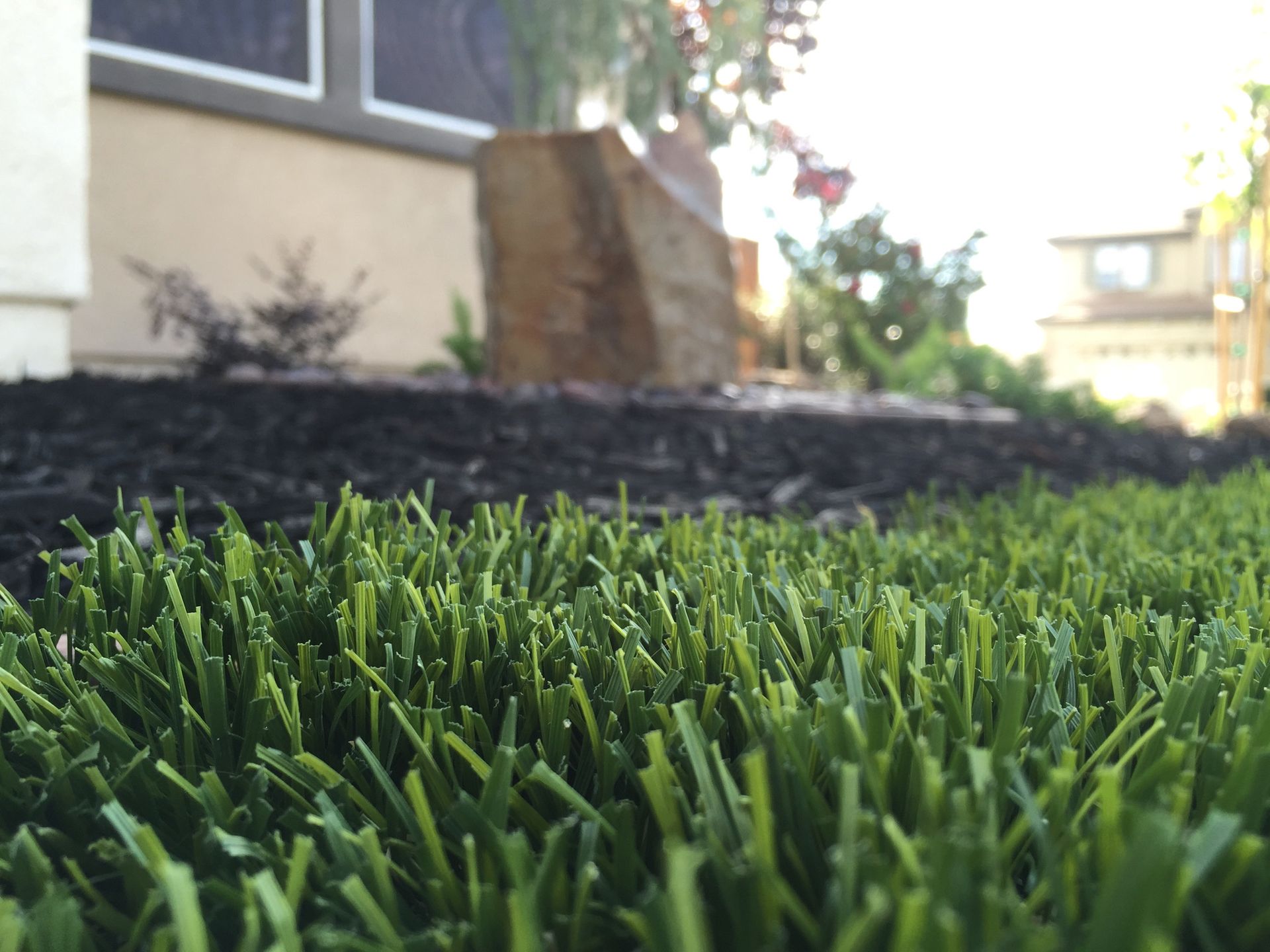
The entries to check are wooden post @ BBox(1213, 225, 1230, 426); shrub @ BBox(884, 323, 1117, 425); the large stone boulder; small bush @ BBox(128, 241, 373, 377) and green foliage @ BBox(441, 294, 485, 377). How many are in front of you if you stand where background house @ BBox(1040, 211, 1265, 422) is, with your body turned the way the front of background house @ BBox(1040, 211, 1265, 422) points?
5

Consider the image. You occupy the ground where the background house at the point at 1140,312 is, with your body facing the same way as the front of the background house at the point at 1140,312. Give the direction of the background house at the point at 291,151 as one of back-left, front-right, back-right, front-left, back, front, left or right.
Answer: front

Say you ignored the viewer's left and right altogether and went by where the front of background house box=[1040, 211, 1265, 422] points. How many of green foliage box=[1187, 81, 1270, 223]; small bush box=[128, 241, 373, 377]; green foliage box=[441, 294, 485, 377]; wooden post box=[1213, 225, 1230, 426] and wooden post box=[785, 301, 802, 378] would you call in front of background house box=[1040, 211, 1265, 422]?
5

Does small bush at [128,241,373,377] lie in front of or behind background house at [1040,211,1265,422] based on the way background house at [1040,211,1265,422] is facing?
in front

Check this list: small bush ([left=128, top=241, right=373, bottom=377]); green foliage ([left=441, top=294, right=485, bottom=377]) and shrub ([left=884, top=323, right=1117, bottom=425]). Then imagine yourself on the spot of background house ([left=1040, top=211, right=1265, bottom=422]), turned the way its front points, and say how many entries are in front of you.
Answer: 3

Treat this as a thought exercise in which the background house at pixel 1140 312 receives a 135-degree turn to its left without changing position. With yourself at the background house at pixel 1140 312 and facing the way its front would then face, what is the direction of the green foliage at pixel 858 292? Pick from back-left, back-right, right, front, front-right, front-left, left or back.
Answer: back-right

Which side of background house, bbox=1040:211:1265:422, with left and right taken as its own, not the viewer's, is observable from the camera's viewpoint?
front

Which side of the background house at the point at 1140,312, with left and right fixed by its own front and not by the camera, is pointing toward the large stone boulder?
front

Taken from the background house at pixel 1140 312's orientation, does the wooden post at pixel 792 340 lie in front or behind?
in front

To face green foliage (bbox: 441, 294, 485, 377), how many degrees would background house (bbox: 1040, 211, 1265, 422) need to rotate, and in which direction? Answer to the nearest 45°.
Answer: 0° — it already faces it

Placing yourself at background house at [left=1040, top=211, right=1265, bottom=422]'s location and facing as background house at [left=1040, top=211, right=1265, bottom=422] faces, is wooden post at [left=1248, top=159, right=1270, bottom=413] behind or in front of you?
in front

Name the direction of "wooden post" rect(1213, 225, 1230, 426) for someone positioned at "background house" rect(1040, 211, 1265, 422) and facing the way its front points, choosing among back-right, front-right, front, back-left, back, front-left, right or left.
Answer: front

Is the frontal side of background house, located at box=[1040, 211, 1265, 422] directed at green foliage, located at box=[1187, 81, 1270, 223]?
yes

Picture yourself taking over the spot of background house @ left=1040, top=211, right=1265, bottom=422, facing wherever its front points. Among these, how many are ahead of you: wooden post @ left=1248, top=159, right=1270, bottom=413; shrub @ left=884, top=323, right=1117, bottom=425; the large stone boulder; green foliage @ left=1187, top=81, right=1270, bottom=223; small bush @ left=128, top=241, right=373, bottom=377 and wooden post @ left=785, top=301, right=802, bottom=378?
6
